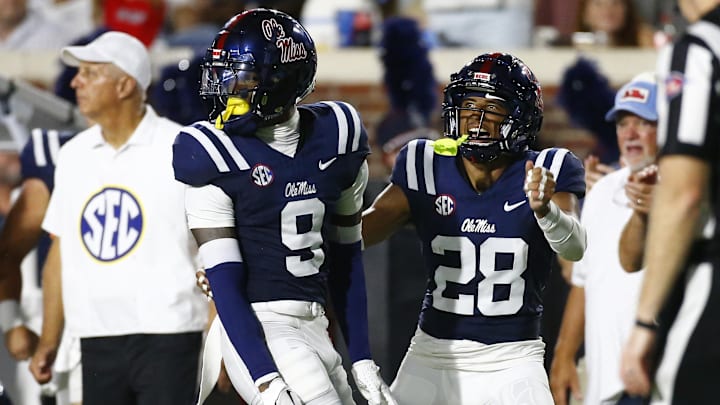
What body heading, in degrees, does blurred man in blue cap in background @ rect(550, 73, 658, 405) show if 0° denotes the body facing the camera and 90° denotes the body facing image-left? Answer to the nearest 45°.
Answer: approximately 0°

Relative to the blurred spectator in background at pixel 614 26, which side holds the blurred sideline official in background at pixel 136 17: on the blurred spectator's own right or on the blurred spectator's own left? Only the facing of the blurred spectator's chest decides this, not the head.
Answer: on the blurred spectator's own right

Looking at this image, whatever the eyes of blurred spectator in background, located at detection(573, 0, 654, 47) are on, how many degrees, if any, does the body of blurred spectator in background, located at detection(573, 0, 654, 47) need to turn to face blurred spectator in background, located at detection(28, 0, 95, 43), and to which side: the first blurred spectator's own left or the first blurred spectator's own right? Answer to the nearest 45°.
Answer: approximately 90° to the first blurred spectator's own right

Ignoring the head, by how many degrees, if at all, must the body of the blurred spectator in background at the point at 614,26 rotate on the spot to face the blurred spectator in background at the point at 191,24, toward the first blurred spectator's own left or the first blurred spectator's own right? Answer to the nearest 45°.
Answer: approximately 90° to the first blurred spectator's own right
